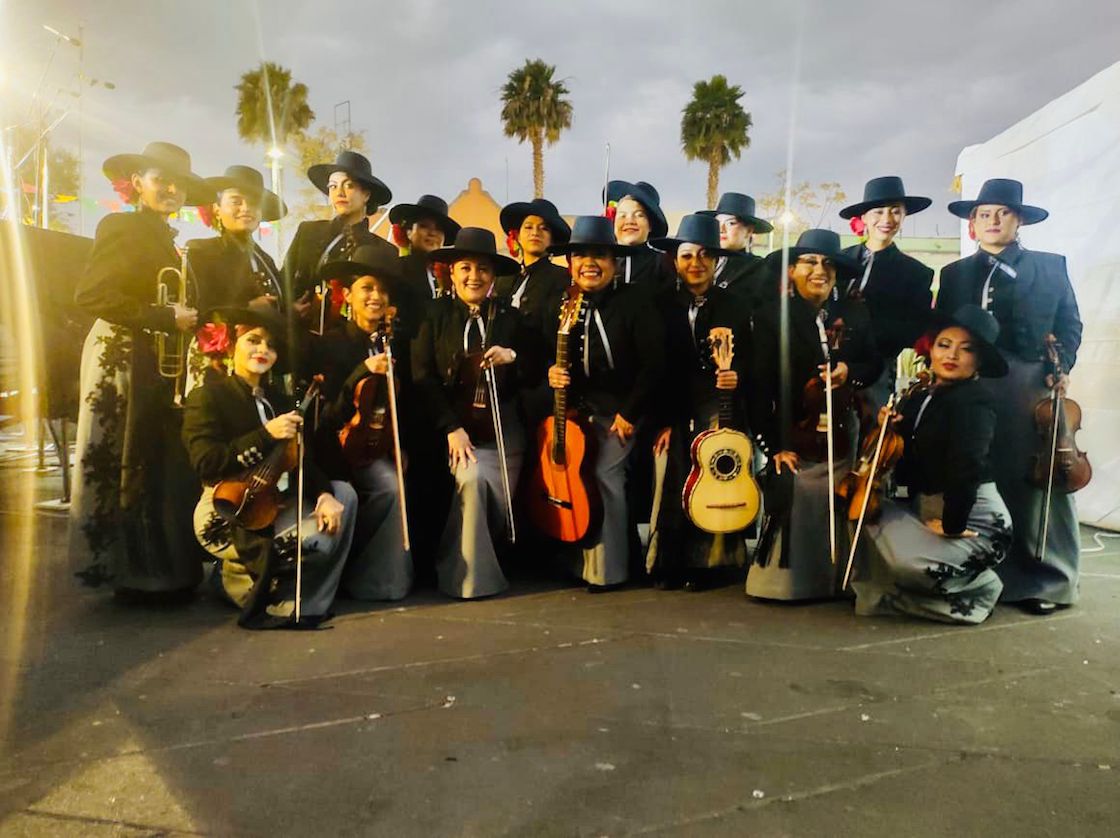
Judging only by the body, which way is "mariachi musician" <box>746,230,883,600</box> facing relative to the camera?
toward the camera

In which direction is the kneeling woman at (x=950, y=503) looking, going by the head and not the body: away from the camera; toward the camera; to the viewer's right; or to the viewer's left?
toward the camera

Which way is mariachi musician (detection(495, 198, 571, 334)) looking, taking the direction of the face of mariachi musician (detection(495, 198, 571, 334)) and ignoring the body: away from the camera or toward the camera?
toward the camera

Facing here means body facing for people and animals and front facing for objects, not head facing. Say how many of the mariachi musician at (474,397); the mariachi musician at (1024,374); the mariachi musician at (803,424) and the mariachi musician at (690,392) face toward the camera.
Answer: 4

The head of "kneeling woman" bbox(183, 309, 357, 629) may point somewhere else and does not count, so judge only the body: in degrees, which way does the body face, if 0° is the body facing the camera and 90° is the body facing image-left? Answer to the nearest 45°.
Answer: approximately 315°

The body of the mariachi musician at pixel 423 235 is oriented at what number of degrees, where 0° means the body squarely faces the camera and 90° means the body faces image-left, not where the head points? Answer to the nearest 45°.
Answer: approximately 315°

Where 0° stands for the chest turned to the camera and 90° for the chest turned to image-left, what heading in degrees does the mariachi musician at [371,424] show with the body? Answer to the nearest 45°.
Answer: approximately 315°

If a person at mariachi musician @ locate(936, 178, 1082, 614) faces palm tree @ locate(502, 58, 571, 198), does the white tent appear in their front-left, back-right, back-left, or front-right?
front-right

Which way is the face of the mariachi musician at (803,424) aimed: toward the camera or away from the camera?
toward the camera

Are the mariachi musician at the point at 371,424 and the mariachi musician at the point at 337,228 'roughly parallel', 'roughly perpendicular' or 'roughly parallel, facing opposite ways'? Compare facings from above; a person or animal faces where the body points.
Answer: roughly parallel

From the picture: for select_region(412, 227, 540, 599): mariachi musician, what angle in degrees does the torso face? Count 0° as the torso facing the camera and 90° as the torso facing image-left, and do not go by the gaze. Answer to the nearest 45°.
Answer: approximately 0°

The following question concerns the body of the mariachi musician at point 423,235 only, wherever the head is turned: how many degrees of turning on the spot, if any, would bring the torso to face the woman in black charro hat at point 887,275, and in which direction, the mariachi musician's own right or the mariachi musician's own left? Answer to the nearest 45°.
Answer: approximately 45° to the mariachi musician's own left

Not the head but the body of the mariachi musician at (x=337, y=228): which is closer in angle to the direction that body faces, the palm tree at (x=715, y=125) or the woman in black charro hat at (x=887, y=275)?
the woman in black charro hat

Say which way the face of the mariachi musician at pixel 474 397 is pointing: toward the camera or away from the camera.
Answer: toward the camera

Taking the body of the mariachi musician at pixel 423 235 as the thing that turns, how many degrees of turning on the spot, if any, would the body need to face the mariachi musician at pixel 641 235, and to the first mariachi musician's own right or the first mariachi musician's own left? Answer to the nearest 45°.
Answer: approximately 45° to the first mariachi musician's own left

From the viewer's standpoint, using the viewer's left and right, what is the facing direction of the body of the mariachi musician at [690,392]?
facing the viewer
